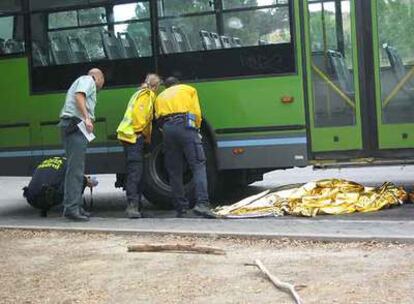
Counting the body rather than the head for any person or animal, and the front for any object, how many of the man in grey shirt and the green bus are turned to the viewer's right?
2

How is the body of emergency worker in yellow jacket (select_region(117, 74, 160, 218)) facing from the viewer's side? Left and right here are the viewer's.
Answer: facing away from the viewer and to the right of the viewer

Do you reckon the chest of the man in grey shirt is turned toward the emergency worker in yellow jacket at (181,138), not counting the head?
yes

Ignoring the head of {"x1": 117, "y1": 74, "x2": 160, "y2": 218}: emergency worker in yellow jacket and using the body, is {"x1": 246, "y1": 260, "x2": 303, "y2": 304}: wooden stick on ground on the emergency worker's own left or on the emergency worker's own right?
on the emergency worker's own right

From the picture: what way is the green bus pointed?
to the viewer's right

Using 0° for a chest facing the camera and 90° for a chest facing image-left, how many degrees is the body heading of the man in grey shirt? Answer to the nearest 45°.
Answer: approximately 270°

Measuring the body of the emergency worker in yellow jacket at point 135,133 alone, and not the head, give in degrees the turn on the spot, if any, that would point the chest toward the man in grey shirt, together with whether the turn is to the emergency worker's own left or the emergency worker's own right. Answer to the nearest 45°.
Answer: approximately 135° to the emergency worker's own left

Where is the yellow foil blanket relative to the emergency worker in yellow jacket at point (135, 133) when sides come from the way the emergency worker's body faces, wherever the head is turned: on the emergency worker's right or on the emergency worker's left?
on the emergency worker's right

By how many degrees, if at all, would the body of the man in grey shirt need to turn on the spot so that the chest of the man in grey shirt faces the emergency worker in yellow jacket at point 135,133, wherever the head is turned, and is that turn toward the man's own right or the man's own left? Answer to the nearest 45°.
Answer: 0° — they already face them

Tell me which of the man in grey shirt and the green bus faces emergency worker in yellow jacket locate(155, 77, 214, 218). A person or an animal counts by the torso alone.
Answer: the man in grey shirt

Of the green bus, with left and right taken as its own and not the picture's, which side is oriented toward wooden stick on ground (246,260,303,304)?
right
